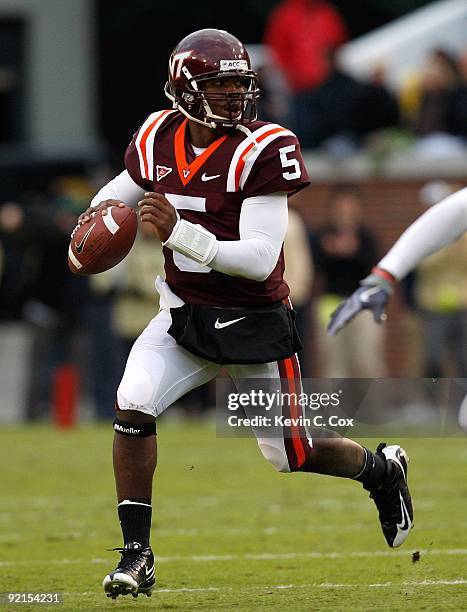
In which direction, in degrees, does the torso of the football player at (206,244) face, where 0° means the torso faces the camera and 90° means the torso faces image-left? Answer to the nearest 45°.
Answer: approximately 45°

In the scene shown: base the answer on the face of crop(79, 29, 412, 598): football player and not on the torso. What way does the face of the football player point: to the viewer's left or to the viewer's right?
to the viewer's right
